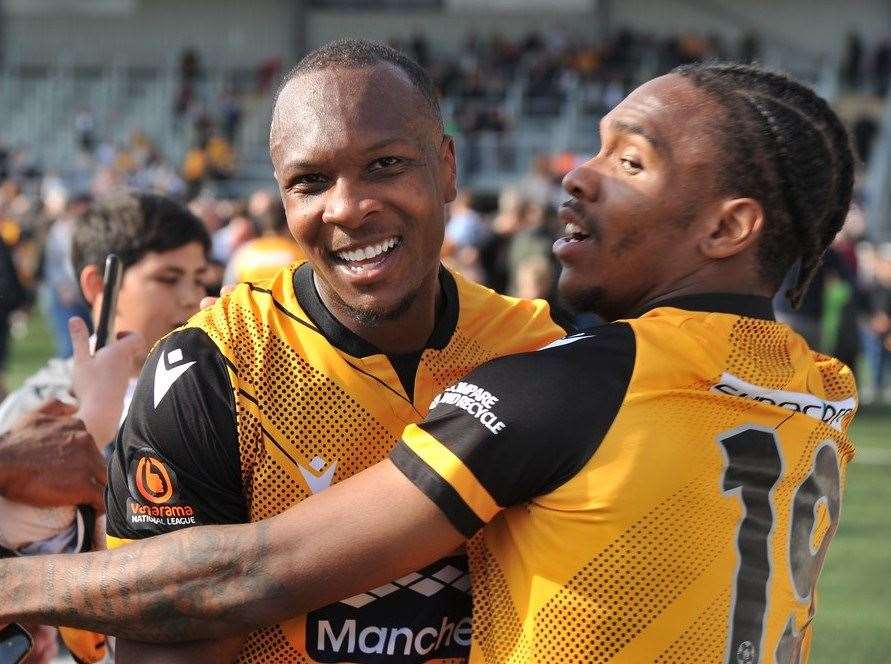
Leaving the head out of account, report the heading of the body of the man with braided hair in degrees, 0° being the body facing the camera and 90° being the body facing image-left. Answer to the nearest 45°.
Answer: approximately 135°

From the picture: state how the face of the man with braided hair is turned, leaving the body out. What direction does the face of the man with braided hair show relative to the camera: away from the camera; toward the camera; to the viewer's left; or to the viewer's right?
to the viewer's left
